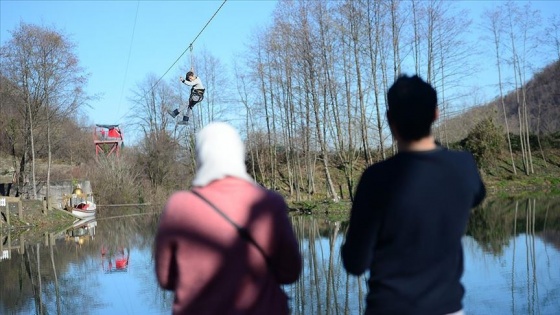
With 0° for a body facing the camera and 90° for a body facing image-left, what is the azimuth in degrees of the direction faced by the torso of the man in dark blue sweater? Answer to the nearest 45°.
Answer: approximately 180°

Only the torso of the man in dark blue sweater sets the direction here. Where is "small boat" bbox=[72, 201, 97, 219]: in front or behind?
in front

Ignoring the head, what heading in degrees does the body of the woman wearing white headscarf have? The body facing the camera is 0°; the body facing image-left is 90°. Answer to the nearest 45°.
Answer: approximately 180°

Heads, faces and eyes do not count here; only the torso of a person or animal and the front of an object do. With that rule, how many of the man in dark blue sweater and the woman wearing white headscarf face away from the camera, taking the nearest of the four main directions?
2

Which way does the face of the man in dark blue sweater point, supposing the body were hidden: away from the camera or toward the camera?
away from the camera

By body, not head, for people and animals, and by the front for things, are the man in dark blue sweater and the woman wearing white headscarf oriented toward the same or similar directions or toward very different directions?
same or similar directions

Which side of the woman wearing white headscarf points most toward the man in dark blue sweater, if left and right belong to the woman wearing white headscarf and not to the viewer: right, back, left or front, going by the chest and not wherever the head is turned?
right

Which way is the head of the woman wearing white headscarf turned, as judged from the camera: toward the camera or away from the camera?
away from the camera

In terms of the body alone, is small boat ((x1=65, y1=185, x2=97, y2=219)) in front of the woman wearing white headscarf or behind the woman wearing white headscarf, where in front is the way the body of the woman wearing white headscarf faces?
in front
